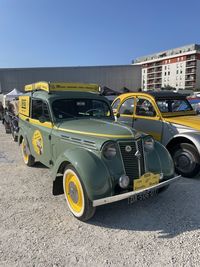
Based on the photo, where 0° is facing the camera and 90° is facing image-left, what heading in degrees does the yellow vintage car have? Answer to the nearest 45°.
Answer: approximately 315°

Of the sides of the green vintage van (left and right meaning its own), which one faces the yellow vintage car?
left

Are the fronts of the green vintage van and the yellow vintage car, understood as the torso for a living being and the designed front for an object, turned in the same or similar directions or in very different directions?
same or similar directions

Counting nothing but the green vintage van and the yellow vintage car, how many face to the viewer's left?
0

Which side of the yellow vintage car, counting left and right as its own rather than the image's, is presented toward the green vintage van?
right

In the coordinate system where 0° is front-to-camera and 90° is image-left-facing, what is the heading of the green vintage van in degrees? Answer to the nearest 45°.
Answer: approximately 315°
